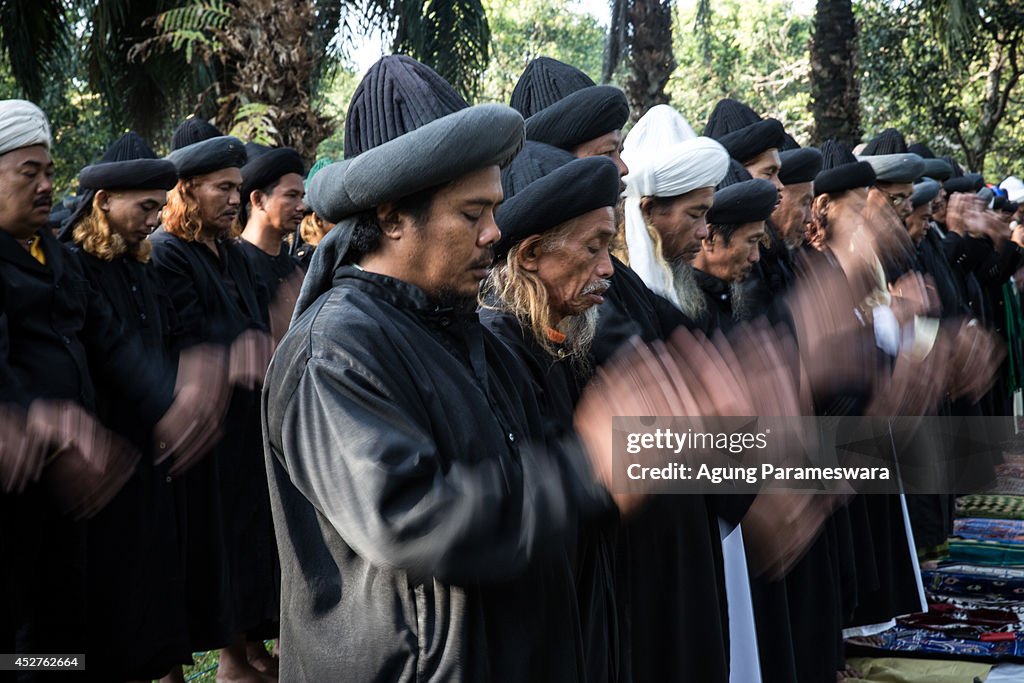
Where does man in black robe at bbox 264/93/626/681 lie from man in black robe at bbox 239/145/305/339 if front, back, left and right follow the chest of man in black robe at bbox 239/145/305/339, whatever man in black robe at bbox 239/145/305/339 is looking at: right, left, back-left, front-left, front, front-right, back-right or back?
front-right

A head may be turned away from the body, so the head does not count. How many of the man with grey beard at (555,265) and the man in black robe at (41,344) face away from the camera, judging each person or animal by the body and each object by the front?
0

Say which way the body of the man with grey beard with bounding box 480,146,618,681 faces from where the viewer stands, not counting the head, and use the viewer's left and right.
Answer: facing to the right of the viewer

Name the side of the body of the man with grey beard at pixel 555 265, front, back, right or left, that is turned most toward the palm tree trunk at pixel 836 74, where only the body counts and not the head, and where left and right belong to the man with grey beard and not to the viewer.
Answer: left

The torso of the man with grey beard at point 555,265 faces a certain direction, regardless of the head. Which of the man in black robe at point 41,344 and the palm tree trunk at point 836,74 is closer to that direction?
the palm tree trunk

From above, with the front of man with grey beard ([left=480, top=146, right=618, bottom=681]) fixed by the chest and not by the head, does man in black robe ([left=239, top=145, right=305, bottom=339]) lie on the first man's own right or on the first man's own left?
on the first man's own left

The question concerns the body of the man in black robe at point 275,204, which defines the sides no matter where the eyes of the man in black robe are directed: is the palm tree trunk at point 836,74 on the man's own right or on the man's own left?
on the man's own left

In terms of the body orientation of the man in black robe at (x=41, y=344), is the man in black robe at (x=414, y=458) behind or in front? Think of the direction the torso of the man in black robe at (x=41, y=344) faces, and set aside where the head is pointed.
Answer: in front

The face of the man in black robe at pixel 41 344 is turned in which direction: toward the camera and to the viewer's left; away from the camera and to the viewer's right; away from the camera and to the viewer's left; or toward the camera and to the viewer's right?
toward the camera and to the viewer's right

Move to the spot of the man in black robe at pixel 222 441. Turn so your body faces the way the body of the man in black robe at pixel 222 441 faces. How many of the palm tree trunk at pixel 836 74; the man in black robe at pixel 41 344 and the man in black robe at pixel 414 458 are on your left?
1

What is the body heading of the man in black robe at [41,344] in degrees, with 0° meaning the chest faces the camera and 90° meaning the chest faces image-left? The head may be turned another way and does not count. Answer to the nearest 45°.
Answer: approximately 315°

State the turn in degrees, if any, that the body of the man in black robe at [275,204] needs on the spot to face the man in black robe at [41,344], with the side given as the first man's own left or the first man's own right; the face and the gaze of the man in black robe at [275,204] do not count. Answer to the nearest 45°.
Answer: approximately 90° to the first man's own right

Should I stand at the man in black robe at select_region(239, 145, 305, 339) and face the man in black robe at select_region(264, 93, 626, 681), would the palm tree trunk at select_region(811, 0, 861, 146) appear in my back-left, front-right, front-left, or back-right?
back-left

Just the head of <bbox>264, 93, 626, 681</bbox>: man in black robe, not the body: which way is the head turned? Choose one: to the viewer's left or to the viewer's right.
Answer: to the viewer's right
